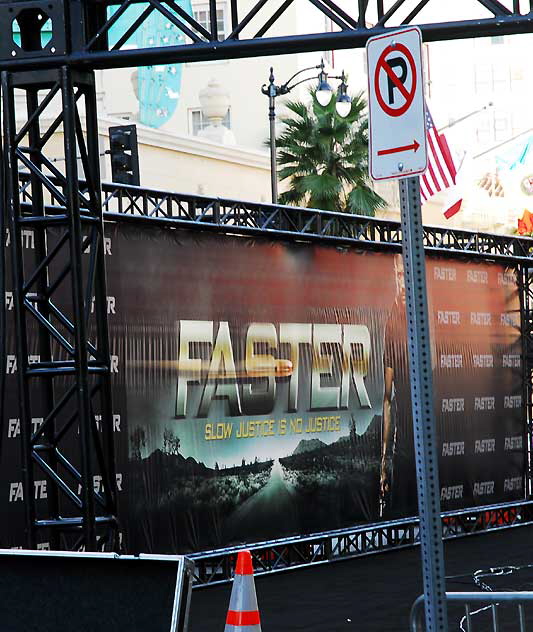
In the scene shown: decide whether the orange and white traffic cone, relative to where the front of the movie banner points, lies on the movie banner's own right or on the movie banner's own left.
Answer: on the movie banner's own right

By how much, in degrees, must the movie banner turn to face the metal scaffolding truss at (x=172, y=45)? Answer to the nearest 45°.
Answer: approximately 45° to its right

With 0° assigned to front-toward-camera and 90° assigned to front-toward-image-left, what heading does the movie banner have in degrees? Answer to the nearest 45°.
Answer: approximately 315°

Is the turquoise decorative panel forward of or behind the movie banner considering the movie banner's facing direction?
behind

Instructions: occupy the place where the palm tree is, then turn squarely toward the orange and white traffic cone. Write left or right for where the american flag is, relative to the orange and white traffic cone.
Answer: left
